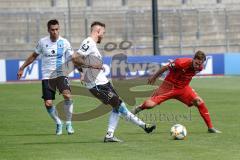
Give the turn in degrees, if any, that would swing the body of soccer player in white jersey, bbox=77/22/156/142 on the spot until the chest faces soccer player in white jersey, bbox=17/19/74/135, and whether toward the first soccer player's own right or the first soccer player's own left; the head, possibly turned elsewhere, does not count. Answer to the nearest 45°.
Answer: approximately 135° to the first soccer player's own left

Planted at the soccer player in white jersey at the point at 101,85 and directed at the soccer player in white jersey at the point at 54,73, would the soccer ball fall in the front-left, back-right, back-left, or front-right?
back-right

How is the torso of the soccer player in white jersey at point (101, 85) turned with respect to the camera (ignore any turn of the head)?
to the viewer's right

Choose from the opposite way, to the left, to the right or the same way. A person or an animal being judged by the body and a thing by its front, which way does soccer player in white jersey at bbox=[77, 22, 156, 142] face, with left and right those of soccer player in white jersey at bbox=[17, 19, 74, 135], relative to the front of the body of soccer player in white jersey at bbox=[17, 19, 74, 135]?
to the left

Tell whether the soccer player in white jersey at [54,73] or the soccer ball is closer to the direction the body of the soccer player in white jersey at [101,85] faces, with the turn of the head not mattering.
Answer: the soccer ball

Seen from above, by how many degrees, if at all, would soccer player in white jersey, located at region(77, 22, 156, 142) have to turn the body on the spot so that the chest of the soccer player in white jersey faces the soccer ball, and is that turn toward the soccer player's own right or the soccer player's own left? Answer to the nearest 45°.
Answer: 0° — they already face it

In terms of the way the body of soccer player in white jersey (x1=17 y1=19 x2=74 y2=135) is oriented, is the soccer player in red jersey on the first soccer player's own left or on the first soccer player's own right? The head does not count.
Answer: on the first soccer player's own left

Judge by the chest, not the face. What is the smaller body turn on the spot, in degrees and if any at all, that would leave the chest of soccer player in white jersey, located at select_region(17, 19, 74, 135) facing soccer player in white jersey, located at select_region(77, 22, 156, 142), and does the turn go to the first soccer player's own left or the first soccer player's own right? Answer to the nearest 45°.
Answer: approximately 45° to the first soccer player's own left

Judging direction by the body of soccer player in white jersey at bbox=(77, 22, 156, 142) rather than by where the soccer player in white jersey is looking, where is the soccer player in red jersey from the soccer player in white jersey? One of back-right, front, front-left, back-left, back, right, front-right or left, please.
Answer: front-left

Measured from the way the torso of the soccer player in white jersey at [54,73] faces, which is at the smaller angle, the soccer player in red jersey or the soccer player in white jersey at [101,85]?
the soccer player in white jersey
